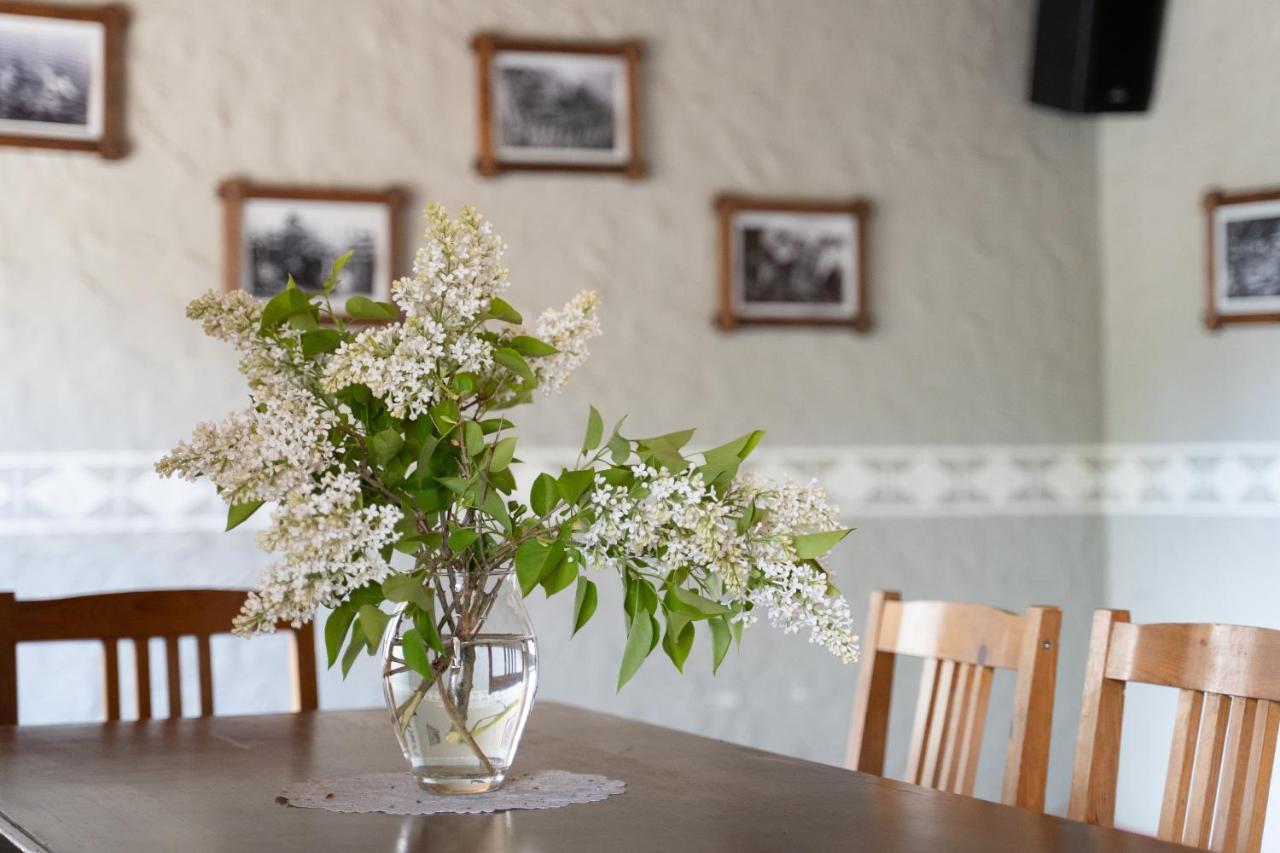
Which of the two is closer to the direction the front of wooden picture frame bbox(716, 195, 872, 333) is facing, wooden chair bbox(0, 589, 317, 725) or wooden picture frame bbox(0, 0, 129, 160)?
the wooden chair

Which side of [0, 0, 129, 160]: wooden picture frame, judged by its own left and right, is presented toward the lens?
front

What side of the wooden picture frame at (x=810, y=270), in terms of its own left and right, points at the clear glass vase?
front

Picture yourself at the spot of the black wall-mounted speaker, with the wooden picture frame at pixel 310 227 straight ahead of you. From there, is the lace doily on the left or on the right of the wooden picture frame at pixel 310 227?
left

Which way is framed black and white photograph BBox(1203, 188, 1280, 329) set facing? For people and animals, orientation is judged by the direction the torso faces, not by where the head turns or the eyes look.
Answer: toward the camera

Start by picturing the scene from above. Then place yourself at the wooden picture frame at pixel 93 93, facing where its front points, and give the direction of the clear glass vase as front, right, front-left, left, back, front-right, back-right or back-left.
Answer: front

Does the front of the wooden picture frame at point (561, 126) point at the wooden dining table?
yes

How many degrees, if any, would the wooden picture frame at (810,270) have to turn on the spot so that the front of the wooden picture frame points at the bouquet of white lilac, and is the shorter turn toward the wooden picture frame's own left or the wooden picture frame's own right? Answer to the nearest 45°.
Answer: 0° — it already faces it

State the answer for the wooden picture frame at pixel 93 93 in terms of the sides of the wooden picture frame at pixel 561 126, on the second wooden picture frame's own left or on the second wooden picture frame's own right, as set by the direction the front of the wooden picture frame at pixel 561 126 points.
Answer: on the second wooden picture frame's own right

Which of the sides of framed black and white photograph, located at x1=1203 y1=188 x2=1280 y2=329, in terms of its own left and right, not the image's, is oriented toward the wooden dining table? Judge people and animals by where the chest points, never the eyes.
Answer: front

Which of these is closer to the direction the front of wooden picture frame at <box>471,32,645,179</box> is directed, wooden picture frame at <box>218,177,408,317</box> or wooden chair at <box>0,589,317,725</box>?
the wooden chair

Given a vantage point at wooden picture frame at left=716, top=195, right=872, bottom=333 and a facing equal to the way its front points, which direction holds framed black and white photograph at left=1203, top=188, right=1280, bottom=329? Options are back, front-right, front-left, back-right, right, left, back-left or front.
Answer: left

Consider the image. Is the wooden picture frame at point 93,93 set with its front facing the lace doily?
yes

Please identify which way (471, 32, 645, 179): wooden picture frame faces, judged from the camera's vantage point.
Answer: facing the viewer
